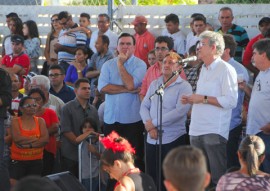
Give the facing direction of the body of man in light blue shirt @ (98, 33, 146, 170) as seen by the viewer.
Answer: toward the camera

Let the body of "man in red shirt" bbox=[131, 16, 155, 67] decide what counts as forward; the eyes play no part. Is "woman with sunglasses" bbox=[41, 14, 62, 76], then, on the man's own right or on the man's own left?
on the man's own right

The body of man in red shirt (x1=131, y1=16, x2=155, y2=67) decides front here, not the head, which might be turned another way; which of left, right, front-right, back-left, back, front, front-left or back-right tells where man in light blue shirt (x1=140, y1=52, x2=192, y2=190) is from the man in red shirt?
front-left

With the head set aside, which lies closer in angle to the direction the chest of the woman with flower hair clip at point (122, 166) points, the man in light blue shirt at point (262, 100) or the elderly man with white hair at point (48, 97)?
the elderly man with white hair

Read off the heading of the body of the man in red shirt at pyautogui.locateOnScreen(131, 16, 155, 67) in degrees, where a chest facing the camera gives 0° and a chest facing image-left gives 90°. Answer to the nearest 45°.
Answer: approximately 45°

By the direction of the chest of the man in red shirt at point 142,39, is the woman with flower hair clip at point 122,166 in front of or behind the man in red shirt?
in front

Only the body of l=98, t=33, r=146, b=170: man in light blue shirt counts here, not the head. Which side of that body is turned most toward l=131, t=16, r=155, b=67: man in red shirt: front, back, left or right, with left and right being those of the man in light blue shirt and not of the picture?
back

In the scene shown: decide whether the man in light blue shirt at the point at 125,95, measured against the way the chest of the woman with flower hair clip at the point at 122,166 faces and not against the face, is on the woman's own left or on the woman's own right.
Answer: on the woman's own right

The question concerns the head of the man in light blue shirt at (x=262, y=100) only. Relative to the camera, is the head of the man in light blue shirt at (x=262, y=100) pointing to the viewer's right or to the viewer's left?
to the viewer's left
